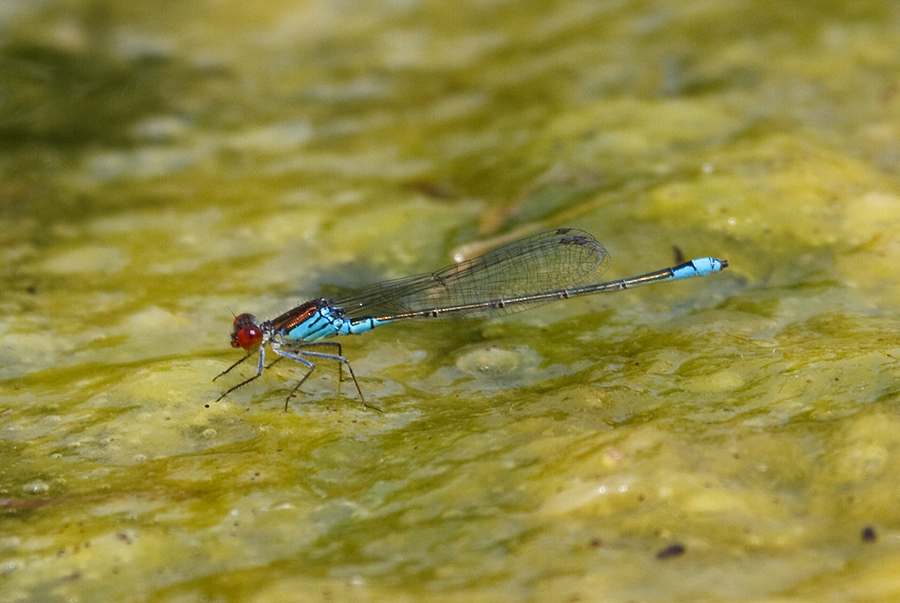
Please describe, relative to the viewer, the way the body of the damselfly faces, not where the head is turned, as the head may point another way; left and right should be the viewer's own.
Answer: facing to the left of the viewer
